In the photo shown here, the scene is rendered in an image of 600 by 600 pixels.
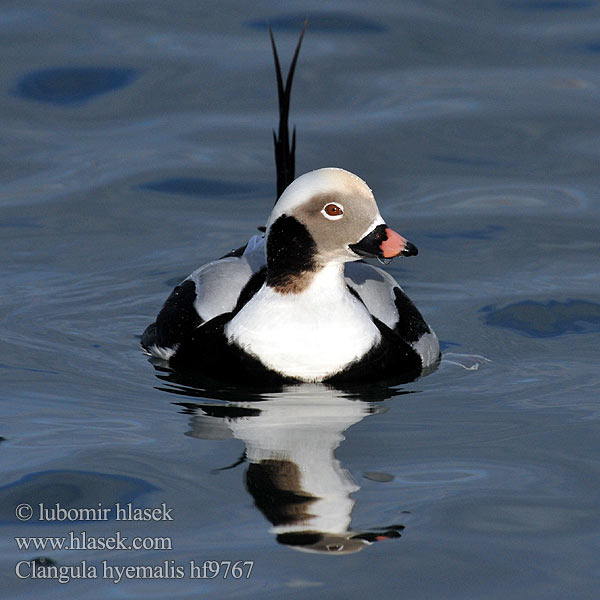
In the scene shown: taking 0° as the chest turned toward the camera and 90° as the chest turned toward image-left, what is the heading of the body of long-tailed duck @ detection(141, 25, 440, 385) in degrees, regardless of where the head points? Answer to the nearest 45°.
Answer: approximately 0°
